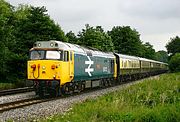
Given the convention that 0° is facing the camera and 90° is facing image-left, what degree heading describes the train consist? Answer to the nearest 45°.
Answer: approximately 45°

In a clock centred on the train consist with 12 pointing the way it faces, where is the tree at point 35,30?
The tree is roughly at 4 o'clock from the train consist.
